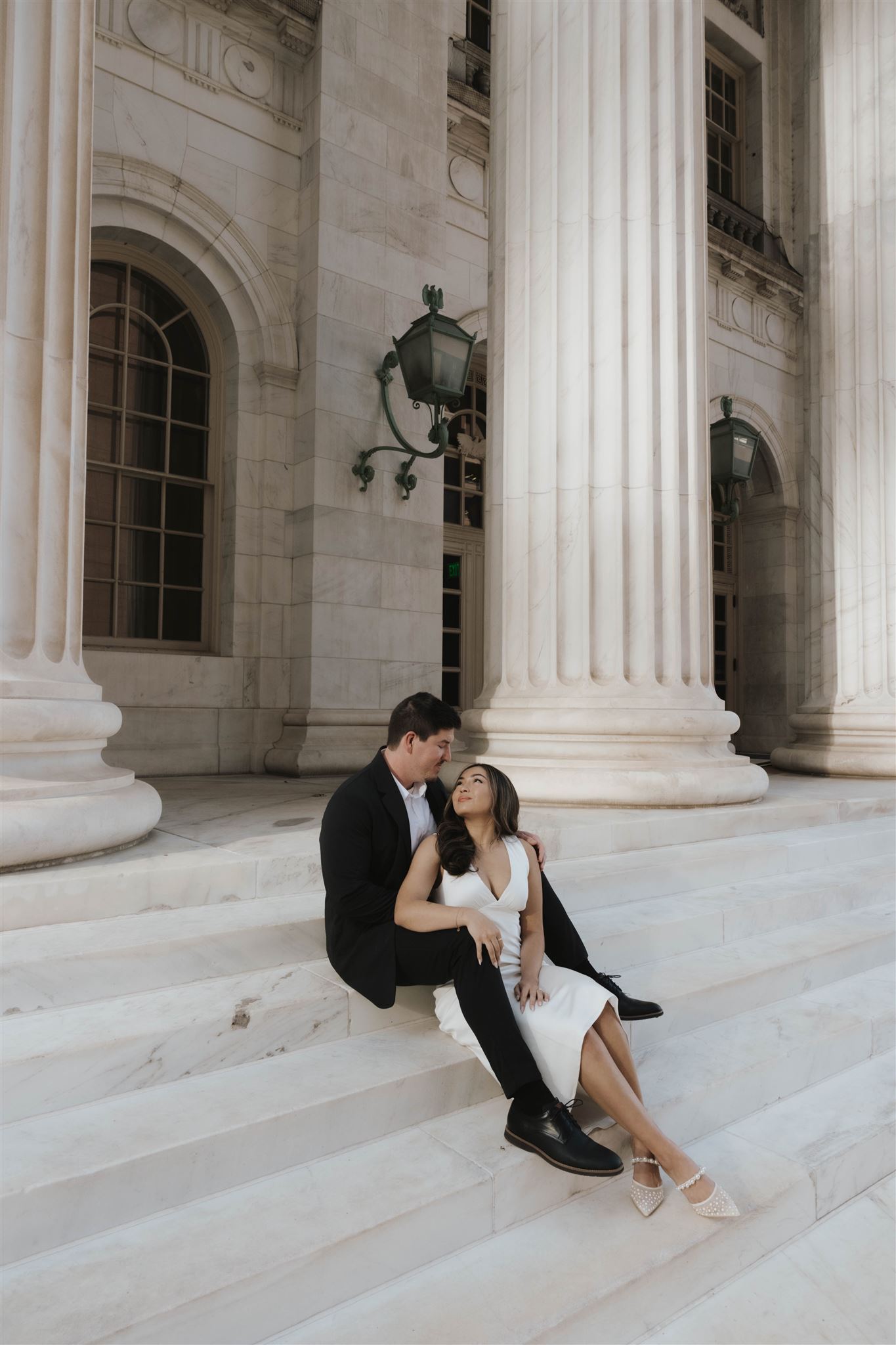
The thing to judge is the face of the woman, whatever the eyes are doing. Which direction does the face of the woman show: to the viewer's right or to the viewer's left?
to the viewer's left

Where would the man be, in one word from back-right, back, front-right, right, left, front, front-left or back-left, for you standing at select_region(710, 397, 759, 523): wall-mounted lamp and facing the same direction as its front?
front-right

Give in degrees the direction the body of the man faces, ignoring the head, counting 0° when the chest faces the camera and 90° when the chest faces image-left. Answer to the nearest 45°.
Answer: approximately 315°

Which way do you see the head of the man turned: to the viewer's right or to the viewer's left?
to the viewer's right

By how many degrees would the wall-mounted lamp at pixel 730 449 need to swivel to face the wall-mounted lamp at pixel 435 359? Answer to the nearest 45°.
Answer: approximately 90° to its right
